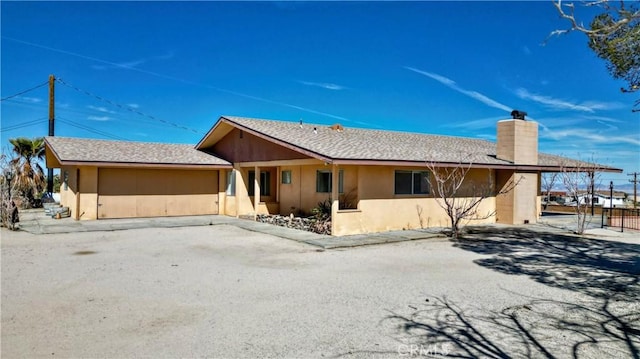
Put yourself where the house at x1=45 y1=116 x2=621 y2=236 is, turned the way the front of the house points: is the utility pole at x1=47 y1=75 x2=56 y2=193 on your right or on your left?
on your right

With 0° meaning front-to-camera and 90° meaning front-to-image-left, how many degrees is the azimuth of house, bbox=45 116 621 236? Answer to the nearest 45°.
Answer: approximately 0°

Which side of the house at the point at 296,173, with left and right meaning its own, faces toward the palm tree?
right

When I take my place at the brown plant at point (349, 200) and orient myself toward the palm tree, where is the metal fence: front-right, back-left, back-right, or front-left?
back-right

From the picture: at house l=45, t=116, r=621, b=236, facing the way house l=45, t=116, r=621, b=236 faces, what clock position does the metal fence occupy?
The metal fence is roughly at 9 o'clock from the house.

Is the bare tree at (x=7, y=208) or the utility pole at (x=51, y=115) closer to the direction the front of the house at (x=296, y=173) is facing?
the bare tree

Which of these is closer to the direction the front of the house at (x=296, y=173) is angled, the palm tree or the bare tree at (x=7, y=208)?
the bare tree
